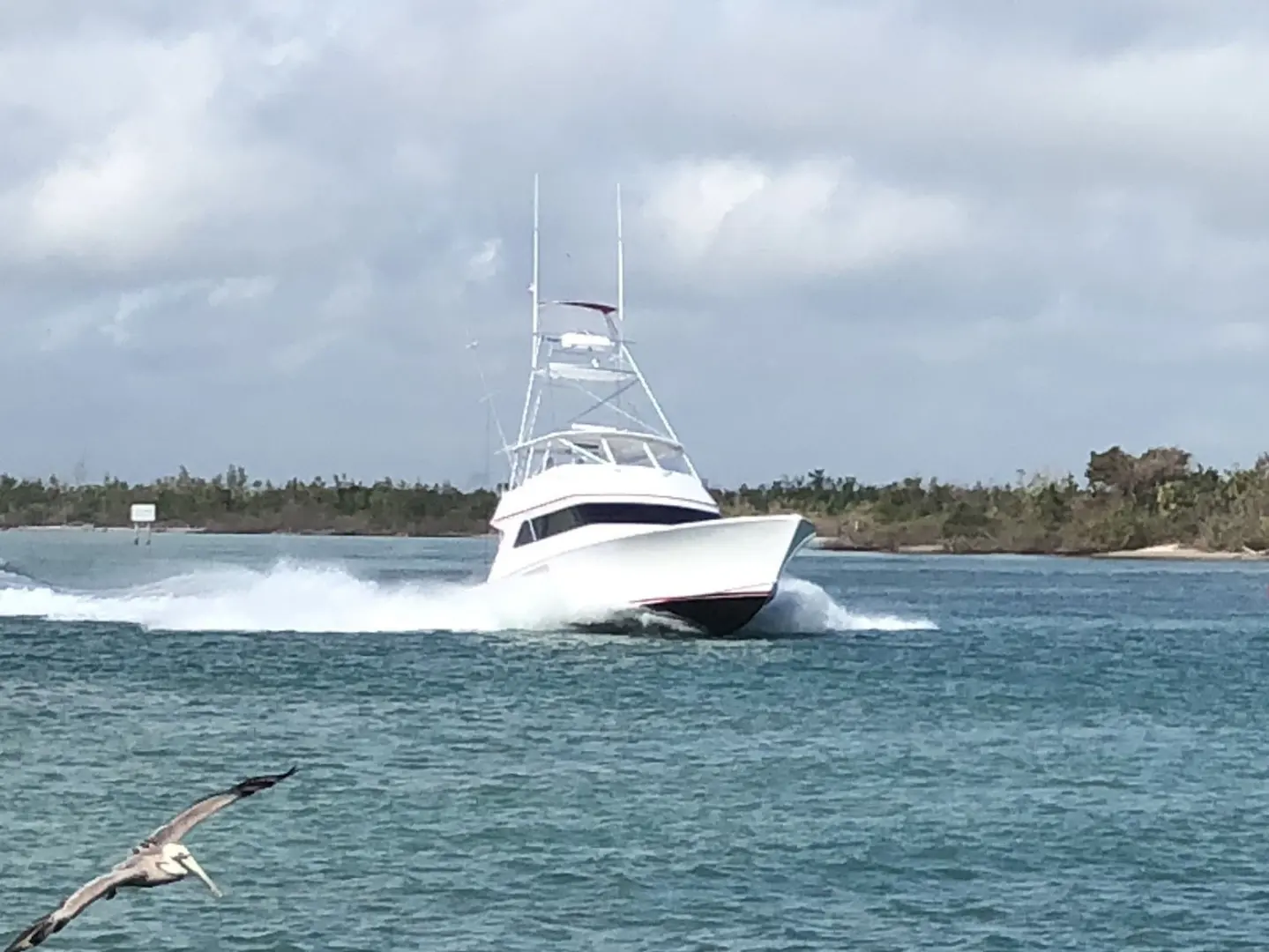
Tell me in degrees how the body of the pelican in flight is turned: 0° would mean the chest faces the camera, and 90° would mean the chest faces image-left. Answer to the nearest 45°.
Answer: approximately 315°
